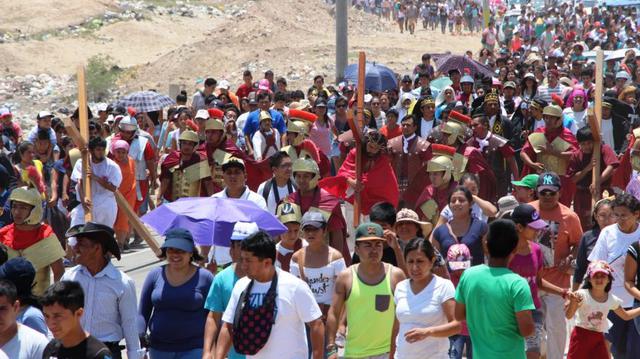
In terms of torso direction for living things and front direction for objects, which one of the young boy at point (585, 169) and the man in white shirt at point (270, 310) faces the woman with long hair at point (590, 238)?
the young boy

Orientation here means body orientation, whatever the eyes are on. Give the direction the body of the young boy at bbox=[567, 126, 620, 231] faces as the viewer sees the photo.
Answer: toward the camera

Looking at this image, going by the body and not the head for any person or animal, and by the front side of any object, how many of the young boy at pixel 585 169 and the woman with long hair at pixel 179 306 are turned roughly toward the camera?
2

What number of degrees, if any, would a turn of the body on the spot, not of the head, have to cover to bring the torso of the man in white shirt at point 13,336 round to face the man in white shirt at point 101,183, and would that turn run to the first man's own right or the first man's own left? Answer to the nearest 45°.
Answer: approximately 135° to the first man's own right

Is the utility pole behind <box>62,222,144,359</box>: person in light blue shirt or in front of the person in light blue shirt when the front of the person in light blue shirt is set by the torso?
behind

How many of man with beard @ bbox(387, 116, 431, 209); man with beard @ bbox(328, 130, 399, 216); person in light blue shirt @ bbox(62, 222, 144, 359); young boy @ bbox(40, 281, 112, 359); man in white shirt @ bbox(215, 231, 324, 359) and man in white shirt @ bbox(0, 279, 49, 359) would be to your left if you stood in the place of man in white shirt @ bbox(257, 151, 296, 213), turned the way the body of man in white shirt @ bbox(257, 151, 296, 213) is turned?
2

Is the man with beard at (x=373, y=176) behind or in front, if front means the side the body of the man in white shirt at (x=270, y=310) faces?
behind

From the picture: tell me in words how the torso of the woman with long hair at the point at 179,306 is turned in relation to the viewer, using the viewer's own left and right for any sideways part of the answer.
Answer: facing the viewer

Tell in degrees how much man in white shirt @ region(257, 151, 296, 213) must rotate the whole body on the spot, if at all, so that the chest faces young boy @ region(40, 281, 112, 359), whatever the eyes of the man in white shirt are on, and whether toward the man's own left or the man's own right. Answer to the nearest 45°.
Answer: approximately 45° to the man's own right
